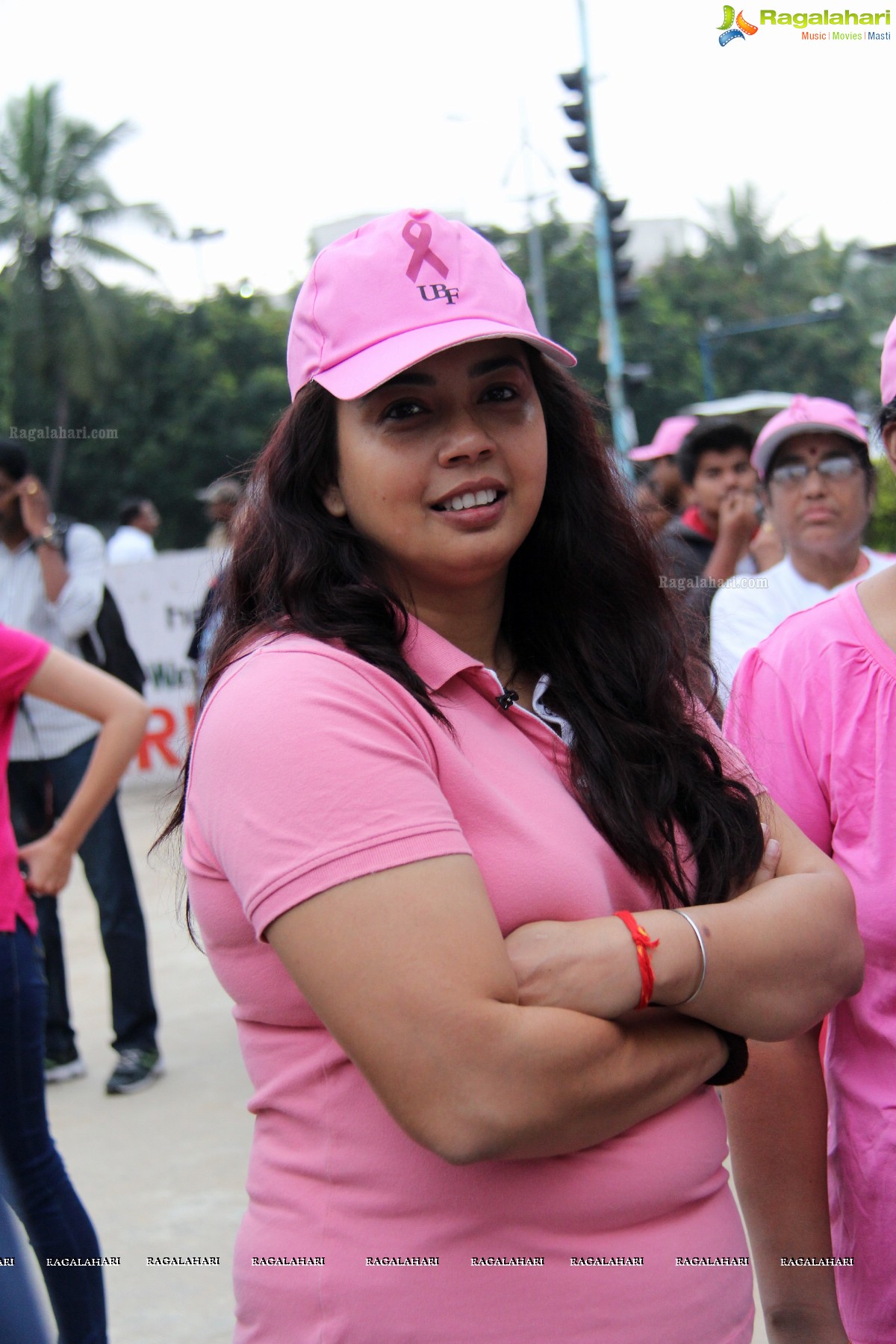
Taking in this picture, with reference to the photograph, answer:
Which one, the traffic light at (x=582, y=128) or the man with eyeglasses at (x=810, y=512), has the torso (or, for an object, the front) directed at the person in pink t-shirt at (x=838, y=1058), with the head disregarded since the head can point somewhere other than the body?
the man with eyeglasses

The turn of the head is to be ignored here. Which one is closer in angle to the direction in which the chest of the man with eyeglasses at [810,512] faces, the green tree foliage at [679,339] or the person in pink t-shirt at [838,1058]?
the person in pink t-shirt

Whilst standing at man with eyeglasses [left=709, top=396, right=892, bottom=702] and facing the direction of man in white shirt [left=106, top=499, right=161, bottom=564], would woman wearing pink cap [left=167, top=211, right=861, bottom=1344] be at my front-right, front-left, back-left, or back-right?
back-left

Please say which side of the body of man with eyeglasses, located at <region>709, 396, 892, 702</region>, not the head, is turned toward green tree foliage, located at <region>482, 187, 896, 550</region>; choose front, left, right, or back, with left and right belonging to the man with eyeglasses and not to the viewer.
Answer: back

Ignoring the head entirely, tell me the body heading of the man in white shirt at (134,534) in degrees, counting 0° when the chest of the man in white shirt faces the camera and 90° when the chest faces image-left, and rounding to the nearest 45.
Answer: approximately 270°

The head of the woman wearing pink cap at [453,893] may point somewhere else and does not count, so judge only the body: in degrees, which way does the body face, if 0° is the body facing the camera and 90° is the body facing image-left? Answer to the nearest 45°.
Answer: approximately 315°

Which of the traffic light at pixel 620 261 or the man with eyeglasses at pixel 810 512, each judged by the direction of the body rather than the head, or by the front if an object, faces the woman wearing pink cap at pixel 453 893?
the man with eyeglasses

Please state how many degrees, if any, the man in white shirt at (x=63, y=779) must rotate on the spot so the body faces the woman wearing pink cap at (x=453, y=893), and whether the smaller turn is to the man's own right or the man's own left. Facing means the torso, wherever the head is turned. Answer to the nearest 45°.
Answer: approximately 45° to the man's own left
